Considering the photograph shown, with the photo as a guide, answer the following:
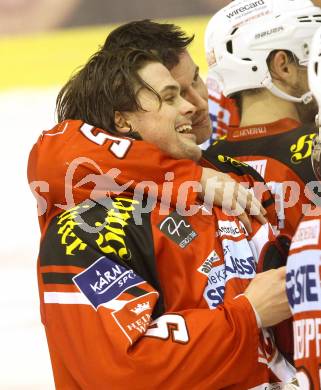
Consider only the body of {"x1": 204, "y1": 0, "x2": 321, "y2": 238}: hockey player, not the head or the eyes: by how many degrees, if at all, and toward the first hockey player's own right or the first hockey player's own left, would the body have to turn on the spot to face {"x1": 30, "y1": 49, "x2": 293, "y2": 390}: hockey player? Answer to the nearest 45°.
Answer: approximately 180°

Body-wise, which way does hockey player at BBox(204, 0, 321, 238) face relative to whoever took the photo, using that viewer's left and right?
facing away from the viewer and to the right of the viewer

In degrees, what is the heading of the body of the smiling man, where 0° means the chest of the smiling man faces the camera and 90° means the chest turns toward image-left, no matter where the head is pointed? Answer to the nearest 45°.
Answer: approximately 315°
